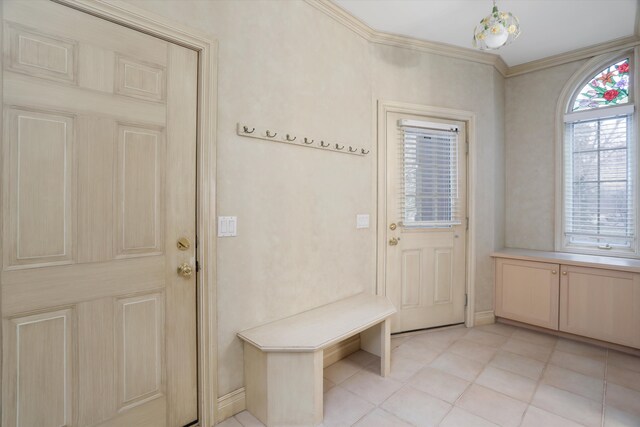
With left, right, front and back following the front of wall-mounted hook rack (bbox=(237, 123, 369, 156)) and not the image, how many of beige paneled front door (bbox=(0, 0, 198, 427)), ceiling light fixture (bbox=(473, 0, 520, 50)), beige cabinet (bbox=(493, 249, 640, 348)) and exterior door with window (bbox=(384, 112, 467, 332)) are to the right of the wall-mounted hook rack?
1

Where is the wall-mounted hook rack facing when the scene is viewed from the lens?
facing the viewer and to the right of the viewer

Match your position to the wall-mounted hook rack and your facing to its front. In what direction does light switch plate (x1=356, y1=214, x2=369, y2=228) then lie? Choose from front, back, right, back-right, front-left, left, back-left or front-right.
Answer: left

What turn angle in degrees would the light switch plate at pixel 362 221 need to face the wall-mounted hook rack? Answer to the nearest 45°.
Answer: approximately 90° to its right

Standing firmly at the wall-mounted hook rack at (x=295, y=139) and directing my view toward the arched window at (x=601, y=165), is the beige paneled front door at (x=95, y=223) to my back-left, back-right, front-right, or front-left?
back-right

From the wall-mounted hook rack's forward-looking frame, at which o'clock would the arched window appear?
The arched window is roughly at 10 o'clock from the wall-mounted hook rack.

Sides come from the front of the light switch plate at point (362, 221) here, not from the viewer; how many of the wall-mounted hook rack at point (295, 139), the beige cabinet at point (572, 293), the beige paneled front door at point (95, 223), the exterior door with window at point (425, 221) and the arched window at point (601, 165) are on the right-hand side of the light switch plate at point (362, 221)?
2

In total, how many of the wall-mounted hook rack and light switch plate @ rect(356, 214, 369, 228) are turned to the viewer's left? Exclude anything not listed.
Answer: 0

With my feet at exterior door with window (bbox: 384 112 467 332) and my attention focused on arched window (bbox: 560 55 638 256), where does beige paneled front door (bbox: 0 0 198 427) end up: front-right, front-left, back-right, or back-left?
back-right

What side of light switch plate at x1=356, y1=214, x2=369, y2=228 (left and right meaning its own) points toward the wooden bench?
right

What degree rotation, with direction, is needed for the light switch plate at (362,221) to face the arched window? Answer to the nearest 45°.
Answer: approximately 45° to its left

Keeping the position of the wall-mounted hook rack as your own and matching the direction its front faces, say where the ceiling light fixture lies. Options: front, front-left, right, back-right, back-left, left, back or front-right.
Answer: front-left

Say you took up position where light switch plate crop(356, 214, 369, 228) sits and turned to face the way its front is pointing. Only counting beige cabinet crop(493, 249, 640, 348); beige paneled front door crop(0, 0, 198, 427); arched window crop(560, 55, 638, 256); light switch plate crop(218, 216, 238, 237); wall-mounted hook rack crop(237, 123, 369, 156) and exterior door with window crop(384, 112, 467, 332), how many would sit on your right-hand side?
3

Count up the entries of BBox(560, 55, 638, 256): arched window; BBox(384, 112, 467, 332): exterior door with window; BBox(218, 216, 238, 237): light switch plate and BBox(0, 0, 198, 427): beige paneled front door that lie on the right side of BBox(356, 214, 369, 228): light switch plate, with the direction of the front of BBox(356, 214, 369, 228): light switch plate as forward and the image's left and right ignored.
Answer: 2

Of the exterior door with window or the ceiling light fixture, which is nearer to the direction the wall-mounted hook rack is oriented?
the ceiling light fixture
